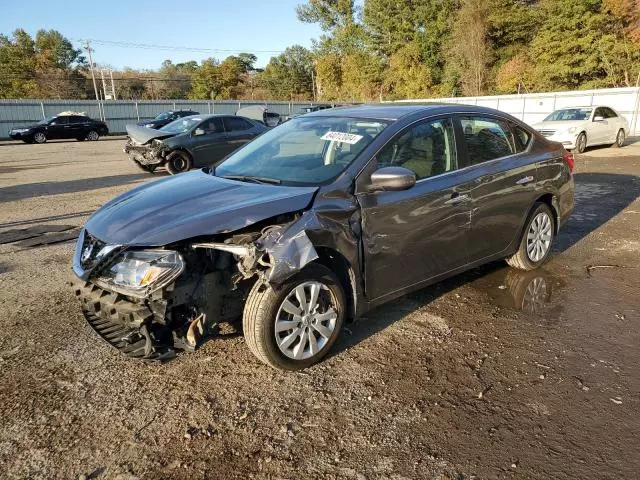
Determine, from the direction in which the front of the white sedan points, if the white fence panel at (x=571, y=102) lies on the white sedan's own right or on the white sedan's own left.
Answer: on the white sedan's own right

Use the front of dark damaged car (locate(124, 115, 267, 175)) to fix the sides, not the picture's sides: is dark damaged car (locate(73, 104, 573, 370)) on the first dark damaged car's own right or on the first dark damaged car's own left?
on the first dark damaged car's own left

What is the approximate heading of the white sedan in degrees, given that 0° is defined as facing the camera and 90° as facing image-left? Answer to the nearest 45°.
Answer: approximately 45°

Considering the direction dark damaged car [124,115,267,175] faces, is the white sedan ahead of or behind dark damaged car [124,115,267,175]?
behind

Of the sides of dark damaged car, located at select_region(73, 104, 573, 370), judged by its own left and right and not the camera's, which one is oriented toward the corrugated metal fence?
right

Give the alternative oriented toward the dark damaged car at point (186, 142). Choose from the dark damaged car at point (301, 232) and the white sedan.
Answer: the white sedan

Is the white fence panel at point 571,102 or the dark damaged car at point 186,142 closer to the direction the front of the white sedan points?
the dark damaged car

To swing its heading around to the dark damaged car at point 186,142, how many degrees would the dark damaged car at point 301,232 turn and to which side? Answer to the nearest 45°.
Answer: approximately 135° to its right

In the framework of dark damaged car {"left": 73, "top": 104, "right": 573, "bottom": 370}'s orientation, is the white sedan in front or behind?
behind

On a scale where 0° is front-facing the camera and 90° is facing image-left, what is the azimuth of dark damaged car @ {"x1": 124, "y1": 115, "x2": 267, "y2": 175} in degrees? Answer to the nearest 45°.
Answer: approximately 45°
